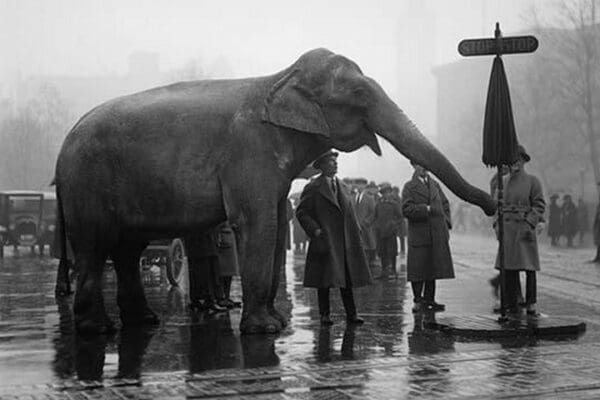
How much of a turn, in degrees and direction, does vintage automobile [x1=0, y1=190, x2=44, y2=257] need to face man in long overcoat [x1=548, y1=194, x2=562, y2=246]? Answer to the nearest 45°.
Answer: approximately 90° to its left

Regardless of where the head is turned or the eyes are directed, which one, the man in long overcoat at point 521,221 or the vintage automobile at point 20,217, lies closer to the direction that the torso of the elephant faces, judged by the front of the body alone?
the man in long overcoat

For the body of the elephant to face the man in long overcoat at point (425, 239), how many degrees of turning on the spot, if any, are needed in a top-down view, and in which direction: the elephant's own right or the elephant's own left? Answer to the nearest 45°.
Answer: approximately 45° to the elephant's own left

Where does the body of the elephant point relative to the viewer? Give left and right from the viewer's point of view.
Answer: facing to the right of the viewer

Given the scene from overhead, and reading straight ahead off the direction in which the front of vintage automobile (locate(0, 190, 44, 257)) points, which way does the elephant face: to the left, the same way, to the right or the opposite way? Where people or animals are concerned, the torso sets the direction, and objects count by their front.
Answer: to the left

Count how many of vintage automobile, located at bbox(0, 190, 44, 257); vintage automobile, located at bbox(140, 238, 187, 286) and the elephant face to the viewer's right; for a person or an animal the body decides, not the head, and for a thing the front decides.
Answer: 1

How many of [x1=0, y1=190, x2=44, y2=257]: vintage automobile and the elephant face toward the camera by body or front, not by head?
1

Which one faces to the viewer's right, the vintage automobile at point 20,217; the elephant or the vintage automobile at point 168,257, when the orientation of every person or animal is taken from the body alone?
the elephant
